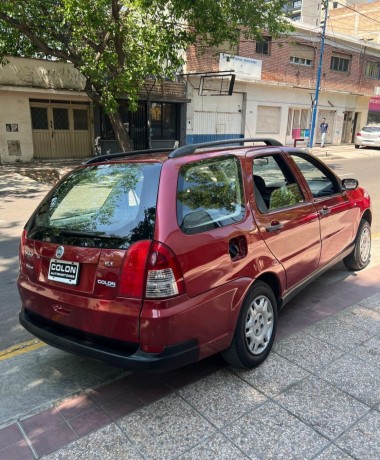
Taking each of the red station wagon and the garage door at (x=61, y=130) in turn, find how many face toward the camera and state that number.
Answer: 1

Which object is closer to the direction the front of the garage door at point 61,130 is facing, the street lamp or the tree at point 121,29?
the tree

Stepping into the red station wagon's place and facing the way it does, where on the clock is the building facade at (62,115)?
The building facade is roughly at 10 o'clock from the red station wagon.

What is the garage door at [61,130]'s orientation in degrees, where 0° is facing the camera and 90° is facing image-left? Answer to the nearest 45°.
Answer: approximately 0°

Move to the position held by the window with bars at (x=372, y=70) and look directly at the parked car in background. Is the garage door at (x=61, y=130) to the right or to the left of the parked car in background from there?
right

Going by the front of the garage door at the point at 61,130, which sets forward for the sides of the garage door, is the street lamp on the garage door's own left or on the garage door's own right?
on the garage door's own left

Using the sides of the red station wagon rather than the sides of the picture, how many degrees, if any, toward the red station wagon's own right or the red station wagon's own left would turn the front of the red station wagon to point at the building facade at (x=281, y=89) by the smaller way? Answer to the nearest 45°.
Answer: approximately 45° to the red station wagon's own left

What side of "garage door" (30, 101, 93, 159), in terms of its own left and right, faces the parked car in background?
left

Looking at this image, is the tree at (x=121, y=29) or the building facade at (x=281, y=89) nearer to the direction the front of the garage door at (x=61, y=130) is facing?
the tree

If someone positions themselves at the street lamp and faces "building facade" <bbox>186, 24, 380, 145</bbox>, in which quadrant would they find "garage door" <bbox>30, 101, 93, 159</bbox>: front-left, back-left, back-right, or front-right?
back-left

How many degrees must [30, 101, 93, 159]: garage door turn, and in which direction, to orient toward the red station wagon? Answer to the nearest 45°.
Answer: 0° — it already faces it

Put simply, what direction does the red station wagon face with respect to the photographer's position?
facing away from the viewer and to the right of the viewer
